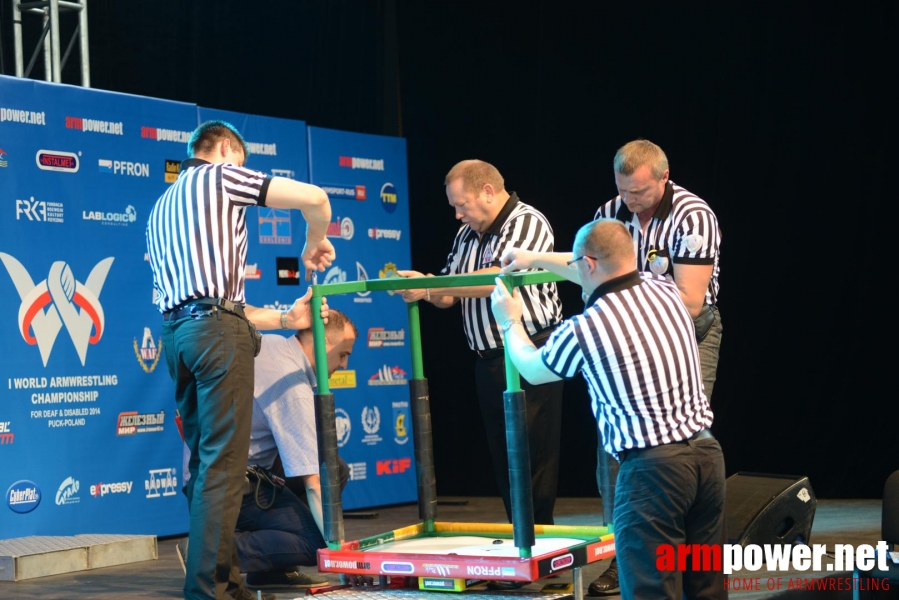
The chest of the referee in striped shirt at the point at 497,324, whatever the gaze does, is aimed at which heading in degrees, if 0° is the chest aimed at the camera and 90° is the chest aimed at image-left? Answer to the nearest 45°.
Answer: approximately 45°

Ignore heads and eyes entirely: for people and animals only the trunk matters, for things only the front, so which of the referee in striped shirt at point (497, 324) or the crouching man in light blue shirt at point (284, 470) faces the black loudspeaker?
the crouching man in light blue shirt

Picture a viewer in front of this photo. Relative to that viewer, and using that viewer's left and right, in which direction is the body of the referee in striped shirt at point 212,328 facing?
facing away from the viewer and to the right of the viewer

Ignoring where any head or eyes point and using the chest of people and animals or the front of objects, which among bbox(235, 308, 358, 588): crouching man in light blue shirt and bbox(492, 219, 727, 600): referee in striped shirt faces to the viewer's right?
the crouching man in light blue shirt

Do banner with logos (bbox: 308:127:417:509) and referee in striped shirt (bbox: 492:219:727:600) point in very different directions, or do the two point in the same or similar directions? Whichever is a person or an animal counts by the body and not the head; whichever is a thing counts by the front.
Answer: very different directions

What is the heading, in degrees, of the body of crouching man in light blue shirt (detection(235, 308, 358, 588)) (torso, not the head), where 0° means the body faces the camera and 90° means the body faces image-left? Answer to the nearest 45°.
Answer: approximately 270°

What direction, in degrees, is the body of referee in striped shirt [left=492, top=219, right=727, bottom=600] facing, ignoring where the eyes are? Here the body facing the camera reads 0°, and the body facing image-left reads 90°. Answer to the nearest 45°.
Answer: approximately 135°

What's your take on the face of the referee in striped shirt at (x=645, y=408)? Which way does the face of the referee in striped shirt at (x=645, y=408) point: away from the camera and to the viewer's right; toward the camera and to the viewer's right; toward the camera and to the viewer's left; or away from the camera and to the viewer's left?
away from the camera and to the viewer's left

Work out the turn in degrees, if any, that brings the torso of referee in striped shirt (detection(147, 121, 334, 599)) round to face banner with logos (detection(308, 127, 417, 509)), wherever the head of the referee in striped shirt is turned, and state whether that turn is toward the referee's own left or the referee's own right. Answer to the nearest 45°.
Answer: approximately 45° to the referee's own left

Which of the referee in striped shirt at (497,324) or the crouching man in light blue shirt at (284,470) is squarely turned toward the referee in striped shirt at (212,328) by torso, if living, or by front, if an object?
the referee in striped shirt at (497,324)

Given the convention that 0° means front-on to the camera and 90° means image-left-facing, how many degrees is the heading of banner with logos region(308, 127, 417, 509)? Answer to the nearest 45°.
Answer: approximately 315°

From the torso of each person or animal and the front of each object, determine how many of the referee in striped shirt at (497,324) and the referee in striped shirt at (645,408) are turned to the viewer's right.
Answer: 0
